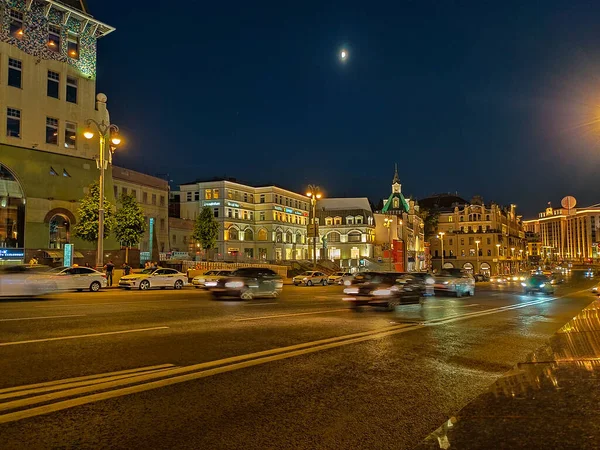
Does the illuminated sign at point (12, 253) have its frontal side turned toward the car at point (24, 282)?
yes

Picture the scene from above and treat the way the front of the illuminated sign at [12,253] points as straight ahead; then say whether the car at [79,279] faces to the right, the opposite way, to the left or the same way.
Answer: to the right

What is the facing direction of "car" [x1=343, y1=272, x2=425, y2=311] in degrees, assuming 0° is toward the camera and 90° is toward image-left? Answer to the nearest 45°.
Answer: approximately 45°

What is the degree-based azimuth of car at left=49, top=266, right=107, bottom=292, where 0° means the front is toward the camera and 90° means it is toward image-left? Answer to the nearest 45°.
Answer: approximately 90°

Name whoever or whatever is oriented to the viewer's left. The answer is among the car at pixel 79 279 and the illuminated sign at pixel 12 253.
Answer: the car

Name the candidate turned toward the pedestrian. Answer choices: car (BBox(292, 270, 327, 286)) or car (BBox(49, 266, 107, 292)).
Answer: car (BBox(292, 270, 327, 286))

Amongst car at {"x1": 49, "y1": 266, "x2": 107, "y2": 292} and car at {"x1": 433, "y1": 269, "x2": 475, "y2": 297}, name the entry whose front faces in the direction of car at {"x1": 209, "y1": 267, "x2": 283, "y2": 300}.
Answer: car at {"x1": 433, "y1": 269, "x2": 475, "y2": 297}

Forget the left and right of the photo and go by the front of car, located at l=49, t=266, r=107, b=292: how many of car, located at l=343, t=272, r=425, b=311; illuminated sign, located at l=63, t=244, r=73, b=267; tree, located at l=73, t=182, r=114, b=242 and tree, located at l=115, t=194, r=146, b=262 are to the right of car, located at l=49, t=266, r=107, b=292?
3

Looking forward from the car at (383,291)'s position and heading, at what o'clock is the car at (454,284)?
the car at (454,284) is roughly at 5 o'clock from the car at (383,291).

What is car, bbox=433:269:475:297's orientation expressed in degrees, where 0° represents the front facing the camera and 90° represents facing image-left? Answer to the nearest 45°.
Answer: approximately 45°

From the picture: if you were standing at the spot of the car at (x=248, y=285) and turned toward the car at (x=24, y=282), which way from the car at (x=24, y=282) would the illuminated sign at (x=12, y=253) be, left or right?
right
